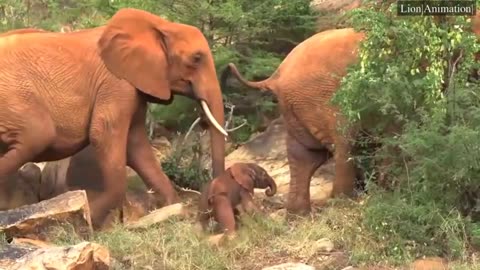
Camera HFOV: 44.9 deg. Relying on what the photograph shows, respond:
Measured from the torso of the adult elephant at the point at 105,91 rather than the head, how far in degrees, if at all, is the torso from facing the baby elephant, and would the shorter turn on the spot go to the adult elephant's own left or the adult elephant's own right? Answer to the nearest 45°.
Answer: approximately 45° to the adult elephant's own right

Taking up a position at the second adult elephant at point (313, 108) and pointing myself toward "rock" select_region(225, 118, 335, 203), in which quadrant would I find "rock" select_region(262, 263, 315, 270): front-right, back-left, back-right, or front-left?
back-left

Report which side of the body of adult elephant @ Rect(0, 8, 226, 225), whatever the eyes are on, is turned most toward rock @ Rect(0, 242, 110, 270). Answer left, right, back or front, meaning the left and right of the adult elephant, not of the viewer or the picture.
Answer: right

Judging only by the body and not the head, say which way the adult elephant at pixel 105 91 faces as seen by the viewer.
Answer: to the viewer's right

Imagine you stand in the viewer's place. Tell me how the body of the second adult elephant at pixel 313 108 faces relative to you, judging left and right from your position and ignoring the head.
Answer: facing to the right of the viewer

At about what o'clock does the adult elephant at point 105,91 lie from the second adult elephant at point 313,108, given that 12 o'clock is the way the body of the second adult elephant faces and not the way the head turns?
The adult elephant is roughly at 6 o'clock from the second adult elephant.

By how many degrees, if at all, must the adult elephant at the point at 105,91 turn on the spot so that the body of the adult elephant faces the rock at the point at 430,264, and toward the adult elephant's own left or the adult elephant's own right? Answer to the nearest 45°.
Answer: approximately 45° to the adult elephant's own right
